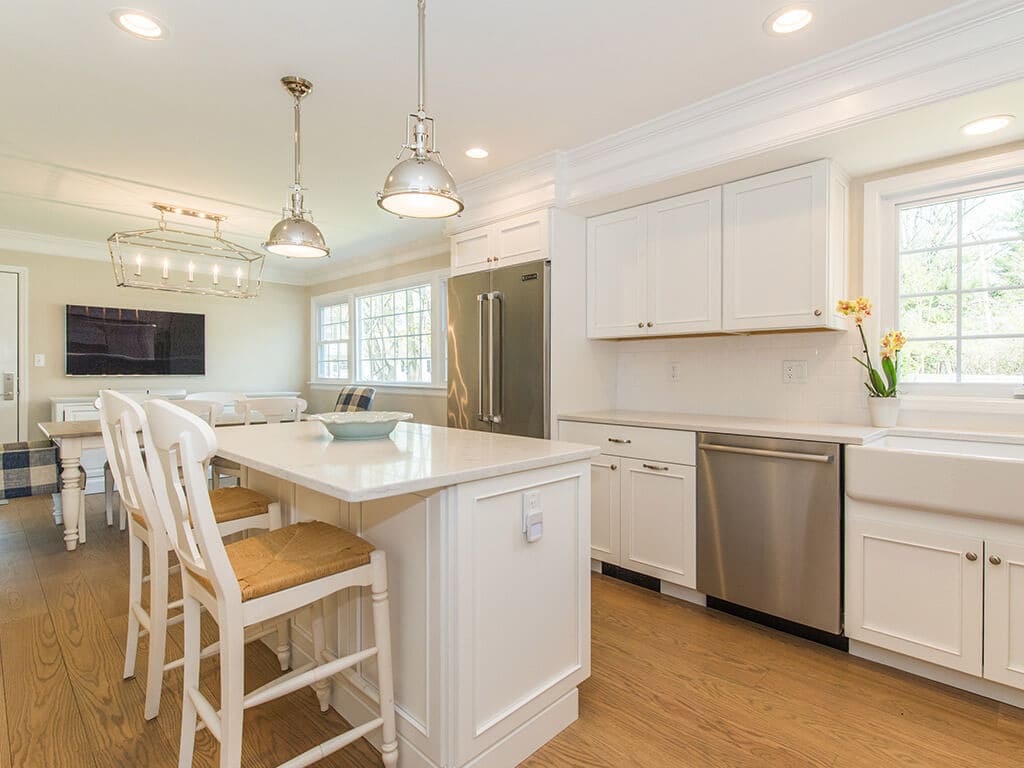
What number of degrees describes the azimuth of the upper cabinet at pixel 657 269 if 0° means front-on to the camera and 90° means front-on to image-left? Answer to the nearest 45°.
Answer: approximately 45°

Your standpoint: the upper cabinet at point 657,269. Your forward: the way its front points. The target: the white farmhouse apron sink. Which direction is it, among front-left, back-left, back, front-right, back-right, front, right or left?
left

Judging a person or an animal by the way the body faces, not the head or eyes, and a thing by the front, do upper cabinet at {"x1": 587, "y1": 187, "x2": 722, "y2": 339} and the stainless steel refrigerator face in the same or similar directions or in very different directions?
same or similar directions

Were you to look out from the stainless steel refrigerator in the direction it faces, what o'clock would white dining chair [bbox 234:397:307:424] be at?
The white dining chair is roughly at 2 o'clock from the stainless steel refrigerator.

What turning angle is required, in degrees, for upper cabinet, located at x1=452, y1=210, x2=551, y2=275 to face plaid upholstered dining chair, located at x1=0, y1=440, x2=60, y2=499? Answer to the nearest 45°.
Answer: approximately 45° to its right

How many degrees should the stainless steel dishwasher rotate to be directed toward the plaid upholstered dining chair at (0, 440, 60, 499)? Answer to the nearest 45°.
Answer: approximately 45° to its right

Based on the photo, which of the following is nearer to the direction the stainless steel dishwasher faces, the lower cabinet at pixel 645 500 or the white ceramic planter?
the lower cabinet

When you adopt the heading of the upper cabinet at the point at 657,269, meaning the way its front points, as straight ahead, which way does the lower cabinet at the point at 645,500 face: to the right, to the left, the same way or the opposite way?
the same way

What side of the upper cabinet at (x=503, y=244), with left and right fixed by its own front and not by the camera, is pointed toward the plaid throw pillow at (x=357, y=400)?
right

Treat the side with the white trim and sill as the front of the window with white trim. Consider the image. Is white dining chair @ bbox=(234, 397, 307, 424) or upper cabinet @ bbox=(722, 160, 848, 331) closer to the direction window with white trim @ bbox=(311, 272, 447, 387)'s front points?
the white dining chair

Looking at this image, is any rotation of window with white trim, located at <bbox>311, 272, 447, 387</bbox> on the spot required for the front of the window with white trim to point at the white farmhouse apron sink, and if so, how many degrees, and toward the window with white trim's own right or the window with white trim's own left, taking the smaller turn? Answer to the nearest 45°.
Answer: approximately 90° to the window with white trim's own left

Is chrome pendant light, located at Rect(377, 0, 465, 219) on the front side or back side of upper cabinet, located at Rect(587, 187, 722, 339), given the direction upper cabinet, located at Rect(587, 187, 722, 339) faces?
on the front side

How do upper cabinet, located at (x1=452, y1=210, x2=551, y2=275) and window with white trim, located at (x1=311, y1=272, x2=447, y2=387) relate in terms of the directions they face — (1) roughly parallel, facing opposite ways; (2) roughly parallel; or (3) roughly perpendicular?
roughly parallel

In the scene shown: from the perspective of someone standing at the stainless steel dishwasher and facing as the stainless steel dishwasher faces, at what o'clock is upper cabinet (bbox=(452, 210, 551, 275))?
The upper cabinet is roughly at 2 o'clock from the stainless steel dishwasher.

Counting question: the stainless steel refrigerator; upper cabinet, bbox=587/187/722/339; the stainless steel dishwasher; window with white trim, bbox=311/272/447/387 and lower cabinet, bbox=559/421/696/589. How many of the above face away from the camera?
0

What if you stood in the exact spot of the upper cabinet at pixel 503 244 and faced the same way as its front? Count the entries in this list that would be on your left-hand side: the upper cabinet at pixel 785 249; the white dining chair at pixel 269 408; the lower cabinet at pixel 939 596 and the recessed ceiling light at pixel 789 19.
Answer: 3

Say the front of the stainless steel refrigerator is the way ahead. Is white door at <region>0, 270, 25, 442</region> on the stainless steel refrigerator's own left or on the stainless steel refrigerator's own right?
on the stainless steel refrigerator's own right

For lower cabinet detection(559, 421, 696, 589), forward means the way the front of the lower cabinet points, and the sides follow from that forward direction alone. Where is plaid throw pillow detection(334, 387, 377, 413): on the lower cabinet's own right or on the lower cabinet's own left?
on the lower cabinet's own right

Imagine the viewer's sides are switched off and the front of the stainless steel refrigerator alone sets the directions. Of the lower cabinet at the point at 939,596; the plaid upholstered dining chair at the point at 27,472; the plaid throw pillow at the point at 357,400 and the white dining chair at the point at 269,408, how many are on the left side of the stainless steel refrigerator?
1
